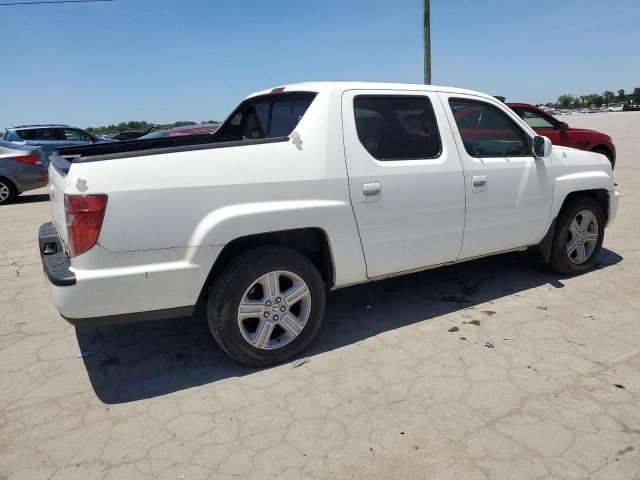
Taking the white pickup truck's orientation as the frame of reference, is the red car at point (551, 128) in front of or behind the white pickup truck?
in front

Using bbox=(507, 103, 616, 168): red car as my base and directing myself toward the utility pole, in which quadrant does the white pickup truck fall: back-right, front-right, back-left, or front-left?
back-left

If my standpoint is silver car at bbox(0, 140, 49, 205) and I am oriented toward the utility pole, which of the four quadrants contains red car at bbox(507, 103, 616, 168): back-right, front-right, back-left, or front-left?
front-right

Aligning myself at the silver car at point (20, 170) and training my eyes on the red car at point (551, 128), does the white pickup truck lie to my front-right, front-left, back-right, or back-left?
front-right

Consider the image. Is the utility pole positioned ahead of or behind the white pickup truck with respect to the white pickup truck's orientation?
ahead

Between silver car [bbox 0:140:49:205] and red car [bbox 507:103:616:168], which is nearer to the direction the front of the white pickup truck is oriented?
the red car

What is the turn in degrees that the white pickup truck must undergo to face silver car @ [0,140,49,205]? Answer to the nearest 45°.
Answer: approximately 90° to its left

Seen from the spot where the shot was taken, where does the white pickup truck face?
facing away from the viewer and to the right of the viewer

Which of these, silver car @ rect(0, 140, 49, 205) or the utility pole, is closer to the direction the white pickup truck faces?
the utility pole
